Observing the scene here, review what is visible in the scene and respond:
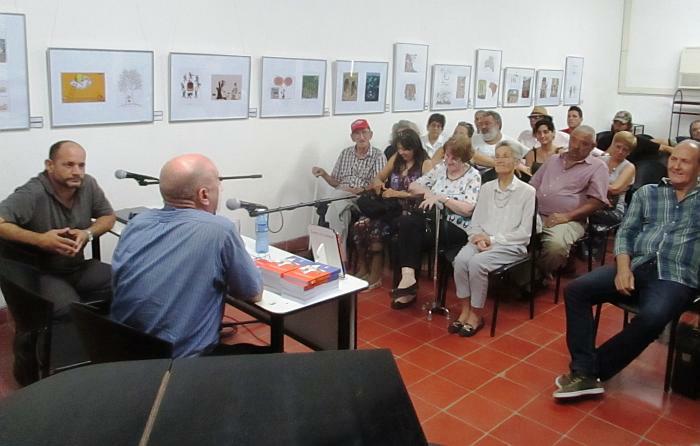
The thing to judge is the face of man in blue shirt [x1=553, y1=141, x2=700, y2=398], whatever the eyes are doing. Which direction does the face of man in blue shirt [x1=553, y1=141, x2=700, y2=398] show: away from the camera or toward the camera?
toward the camera

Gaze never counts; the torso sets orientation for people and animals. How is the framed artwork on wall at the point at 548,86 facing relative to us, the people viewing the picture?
facing the viewer and to the right of the viewer

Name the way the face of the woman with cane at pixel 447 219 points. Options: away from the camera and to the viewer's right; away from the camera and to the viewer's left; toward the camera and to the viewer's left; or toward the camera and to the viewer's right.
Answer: toward the camera and to the viewer's left

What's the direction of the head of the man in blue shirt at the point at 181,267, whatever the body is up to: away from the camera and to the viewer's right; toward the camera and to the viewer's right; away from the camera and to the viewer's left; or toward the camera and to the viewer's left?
away from the camera and to the viewer's right

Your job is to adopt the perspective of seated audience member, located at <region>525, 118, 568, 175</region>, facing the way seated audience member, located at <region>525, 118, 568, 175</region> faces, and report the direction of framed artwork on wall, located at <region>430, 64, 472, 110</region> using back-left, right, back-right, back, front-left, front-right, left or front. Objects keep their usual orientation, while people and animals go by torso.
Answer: right

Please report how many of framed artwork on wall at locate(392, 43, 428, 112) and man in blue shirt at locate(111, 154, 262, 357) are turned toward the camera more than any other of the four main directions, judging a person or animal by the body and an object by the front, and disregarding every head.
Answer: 1

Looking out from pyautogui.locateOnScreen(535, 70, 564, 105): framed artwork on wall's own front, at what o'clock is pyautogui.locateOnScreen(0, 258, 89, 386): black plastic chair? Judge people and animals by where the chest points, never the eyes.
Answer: The black plastic chair is roughly at 2 o'clock from the framed artwork on wall.

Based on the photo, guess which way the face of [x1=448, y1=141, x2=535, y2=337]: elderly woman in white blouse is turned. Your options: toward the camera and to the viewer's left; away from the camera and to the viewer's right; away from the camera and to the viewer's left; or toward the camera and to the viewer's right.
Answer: toward the camera and to the viewer's left

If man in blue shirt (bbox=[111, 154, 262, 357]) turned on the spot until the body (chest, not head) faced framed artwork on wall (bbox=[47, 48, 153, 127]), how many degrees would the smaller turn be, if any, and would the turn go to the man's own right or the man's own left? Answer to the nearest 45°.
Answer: approximately 45° to the man's own left

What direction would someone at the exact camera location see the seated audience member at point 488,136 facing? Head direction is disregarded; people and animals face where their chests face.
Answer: facing the viewer and to the left of the viewer

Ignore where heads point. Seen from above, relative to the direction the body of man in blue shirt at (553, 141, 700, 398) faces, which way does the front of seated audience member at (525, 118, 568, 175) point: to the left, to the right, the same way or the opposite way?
the same way

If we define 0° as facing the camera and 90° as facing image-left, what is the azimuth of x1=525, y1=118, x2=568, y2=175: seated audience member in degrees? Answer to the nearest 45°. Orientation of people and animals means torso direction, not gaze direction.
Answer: approximately 45°

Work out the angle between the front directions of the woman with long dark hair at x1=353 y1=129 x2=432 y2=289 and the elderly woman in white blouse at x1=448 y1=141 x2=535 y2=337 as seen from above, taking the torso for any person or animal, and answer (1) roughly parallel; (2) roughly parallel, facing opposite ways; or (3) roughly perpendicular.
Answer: roughly parallel

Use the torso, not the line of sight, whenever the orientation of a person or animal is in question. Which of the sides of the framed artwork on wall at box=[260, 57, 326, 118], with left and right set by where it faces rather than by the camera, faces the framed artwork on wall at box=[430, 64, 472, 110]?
left

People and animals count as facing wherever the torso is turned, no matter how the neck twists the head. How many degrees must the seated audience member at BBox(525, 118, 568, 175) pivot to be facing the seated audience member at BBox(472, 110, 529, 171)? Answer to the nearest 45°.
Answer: approximately 90° to their right

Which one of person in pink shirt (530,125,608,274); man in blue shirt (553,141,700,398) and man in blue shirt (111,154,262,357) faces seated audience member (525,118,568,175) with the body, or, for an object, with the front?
man in blue shirt (111,154,262,357)

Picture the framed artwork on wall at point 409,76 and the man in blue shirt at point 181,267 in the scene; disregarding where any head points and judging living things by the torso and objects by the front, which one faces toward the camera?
the framed artwork on wall

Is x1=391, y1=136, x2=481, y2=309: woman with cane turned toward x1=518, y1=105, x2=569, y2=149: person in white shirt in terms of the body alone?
no

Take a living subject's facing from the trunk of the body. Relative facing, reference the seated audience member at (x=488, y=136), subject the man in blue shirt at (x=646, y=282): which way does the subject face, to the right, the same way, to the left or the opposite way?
the same way
